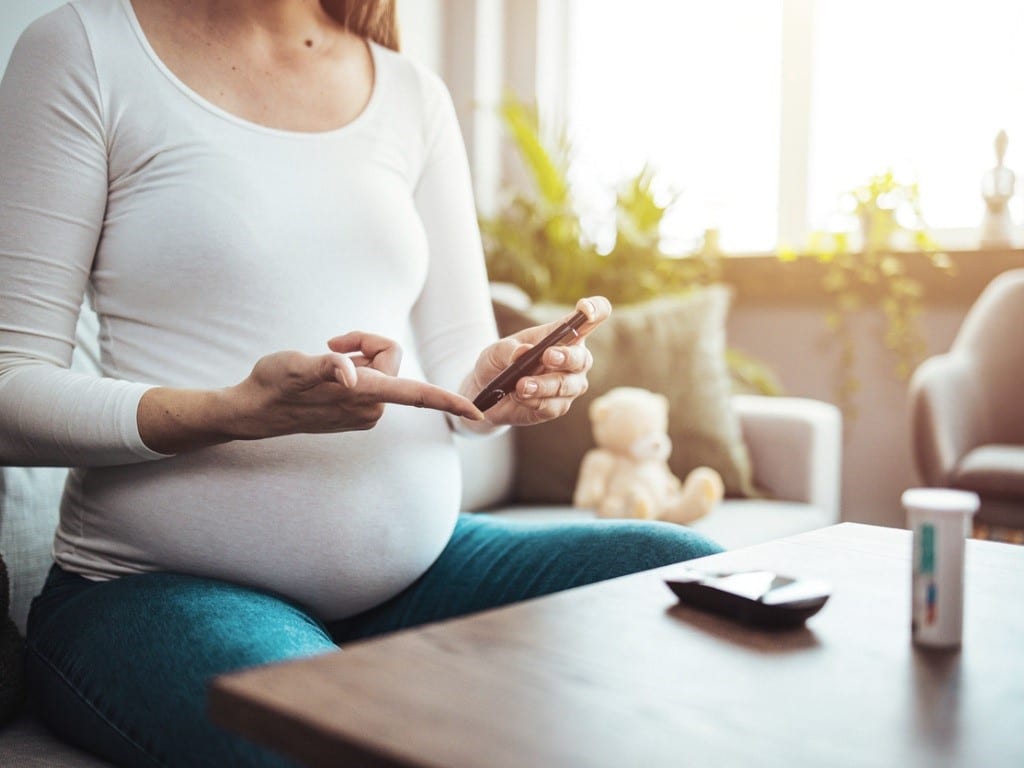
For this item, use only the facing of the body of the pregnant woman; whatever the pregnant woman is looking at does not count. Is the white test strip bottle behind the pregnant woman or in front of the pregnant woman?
in front

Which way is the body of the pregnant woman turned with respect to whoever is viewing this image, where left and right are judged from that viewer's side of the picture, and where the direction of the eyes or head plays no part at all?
facing the viewer and to the right of the viewer

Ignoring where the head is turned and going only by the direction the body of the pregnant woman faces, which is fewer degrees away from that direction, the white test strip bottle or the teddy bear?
the white test strip bottle

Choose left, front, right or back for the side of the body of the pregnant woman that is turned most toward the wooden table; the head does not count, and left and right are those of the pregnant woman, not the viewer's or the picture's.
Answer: front

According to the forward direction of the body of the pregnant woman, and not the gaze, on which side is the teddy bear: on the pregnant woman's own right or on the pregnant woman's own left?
on the pregnant woman's own left

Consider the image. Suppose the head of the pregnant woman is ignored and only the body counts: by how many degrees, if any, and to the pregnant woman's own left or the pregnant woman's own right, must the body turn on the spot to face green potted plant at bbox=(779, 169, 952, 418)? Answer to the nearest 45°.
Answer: approximately 90° to the pregnant woman's own left
